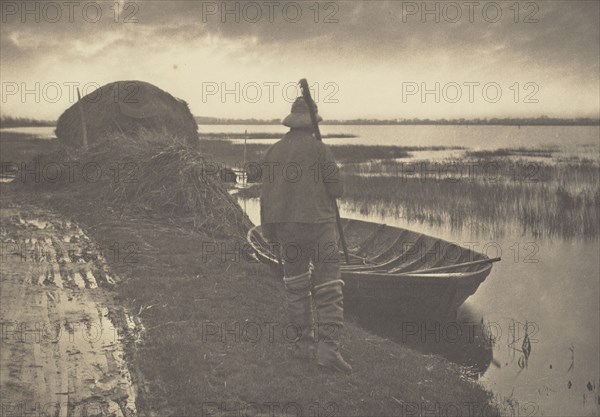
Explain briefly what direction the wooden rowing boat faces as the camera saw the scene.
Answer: facing to the right of the viewer

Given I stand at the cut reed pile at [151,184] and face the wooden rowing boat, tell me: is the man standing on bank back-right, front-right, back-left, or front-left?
front-right

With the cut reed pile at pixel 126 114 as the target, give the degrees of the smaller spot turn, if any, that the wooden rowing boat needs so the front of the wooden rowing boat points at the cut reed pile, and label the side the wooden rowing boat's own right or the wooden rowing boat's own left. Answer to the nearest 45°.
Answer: approximately 135° to the wooden rowing boat's own left

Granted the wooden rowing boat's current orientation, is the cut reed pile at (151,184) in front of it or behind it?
behind

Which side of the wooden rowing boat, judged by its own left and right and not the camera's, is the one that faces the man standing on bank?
right
